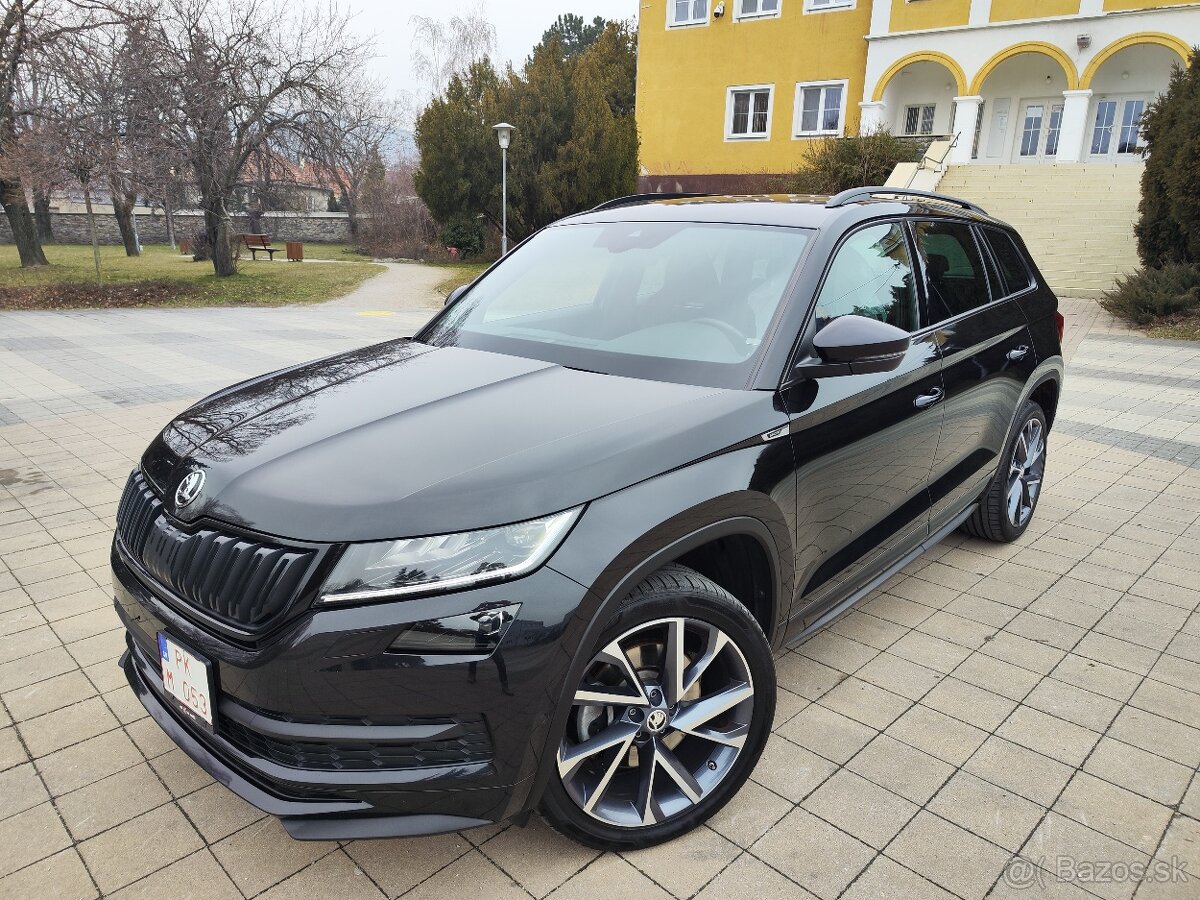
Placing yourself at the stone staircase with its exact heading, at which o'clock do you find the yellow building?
The yellow building is roughly at 5 o'clock from the stone staircase.

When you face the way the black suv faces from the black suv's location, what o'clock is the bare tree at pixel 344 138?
The bare tree is roughly at 4 o'clock from the black suv.

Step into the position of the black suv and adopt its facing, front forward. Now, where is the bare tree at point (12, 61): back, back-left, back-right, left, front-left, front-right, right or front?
right

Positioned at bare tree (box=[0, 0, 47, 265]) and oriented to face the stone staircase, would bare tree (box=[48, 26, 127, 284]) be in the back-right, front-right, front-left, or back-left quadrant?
front-right

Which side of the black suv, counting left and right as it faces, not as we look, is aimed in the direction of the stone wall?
right

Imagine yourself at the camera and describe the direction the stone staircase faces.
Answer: facing the viewer

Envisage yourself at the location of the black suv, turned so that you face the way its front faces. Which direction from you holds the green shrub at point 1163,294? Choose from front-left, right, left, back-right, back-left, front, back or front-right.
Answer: back

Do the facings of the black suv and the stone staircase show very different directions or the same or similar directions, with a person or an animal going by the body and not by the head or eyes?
same or similar directions

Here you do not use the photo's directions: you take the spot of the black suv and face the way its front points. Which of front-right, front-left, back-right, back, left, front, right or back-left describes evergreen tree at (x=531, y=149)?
back-right

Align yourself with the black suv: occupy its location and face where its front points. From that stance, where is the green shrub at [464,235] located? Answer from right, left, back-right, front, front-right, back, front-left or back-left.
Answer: back-right

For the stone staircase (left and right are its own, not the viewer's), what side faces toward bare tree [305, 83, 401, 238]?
right

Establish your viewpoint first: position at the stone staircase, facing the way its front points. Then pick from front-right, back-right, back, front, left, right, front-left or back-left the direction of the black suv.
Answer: front

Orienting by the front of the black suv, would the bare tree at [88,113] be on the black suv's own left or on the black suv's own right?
on the black suv's own right

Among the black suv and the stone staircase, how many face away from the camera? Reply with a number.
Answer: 0

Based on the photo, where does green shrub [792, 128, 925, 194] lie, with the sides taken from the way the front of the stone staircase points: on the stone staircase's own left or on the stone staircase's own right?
on the stone staircase's own right

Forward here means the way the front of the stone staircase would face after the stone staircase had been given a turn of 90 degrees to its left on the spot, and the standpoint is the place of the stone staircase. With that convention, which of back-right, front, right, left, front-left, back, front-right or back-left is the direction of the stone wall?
back

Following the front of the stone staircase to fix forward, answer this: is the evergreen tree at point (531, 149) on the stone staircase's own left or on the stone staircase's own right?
on the stone staircase's own right
